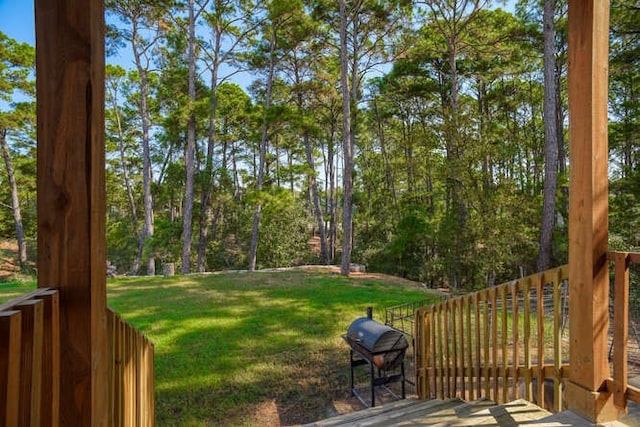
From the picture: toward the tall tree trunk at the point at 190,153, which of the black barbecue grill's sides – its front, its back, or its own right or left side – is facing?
right

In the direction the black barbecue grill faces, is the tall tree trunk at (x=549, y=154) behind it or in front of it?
behind

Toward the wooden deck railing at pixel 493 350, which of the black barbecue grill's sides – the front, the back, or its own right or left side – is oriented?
left

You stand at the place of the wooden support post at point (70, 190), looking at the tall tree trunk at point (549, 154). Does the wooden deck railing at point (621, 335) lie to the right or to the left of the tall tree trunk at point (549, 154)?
right

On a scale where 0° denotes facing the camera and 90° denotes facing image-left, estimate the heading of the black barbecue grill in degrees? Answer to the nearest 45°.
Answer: approximately 45°

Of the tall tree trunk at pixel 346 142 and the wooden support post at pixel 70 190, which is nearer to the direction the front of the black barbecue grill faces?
the wooden support post

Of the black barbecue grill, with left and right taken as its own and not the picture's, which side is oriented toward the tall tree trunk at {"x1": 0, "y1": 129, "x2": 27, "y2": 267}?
right

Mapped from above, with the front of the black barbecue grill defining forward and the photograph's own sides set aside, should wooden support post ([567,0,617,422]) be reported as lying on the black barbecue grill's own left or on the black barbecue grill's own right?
on the black barbecue grill's own left

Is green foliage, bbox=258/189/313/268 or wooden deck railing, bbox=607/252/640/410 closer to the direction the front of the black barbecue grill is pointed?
the wooden deck railing

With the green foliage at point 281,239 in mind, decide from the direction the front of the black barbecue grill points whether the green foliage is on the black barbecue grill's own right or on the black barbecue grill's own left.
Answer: on the black barbecue grill's own right

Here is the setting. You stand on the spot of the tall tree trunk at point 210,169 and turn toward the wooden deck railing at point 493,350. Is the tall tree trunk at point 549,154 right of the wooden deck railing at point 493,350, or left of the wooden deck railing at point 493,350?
left
